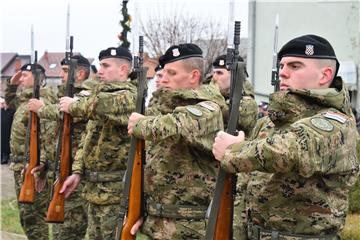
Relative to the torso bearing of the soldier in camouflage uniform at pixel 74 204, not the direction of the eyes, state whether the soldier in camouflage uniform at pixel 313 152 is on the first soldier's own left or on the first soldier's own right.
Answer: on the first soldier's own left

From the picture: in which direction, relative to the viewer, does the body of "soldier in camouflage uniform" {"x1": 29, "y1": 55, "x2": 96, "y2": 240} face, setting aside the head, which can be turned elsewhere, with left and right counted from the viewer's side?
facing to the left of the viewer

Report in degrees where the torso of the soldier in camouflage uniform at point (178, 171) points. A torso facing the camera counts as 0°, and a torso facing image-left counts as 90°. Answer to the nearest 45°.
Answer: approximately 90°

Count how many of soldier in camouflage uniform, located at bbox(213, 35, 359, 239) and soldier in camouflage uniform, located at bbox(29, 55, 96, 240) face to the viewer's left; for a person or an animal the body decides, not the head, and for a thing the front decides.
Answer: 2

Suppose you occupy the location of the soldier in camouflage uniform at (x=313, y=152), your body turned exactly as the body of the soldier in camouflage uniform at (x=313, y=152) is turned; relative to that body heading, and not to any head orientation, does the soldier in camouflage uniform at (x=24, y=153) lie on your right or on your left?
on your right

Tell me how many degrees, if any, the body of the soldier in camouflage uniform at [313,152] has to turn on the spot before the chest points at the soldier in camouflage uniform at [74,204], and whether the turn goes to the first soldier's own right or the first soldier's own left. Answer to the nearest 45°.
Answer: approximately 45° to the first soldier's own right

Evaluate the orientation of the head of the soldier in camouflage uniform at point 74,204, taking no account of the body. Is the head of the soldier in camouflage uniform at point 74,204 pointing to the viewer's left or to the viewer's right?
to the viewer's left

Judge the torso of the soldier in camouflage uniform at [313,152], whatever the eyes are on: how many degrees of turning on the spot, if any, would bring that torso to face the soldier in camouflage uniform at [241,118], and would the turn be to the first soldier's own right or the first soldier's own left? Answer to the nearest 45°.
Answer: approximately 90° to the first soldier's own right

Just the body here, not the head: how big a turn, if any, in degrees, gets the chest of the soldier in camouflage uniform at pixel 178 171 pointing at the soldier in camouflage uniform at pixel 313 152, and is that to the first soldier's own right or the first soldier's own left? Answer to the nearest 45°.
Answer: approximately 135° to the first soldier's own left

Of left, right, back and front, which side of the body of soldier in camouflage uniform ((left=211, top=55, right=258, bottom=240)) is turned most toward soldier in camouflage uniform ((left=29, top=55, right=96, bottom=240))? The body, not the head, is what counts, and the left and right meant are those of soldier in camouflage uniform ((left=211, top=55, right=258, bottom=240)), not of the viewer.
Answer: right

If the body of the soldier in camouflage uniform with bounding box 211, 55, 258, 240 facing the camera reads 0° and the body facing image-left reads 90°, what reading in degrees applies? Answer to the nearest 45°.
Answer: approximately 45°

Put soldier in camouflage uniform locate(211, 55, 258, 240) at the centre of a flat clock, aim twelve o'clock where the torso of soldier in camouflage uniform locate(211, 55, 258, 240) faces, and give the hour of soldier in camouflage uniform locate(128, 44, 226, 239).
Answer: soldier in camouflage uniform locate(128, 44, 226, 239) is roughly at 11 o'clock from soldier in camouflage uniform locate(211, 55, 258, 240).

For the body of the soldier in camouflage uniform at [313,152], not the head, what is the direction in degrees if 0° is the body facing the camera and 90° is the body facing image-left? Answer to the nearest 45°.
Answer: approximately 90°

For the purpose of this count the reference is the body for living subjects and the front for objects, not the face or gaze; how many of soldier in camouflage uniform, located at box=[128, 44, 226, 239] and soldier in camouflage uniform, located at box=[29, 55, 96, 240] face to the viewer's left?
2
